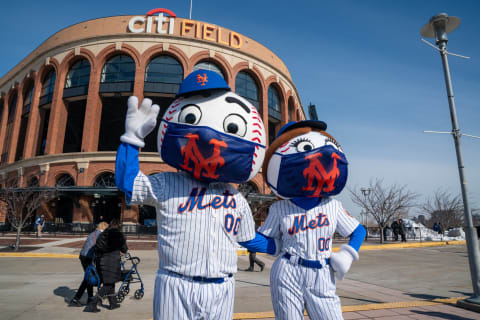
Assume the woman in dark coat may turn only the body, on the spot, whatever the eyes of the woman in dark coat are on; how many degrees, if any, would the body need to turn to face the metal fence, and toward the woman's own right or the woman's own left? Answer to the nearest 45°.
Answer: approximately 45° to the woman's own left

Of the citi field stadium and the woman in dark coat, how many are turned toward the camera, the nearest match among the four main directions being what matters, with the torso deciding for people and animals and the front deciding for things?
1

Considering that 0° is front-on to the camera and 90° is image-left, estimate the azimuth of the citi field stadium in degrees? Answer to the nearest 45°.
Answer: approximately 0°

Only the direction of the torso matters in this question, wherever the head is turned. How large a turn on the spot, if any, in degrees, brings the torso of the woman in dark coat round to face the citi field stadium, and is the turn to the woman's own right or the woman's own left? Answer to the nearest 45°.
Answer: approximately 45° to the woman's own left

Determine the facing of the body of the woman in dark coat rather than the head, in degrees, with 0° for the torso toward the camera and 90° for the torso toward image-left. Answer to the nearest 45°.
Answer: approximately 225°

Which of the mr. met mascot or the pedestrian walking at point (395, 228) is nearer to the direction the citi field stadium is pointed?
the mr. met mascot

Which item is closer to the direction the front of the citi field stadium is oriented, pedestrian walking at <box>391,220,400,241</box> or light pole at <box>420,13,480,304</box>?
the light pole

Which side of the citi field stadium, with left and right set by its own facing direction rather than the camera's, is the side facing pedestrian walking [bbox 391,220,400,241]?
left

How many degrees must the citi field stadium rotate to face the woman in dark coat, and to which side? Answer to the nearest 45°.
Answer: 0° — it already faces them
